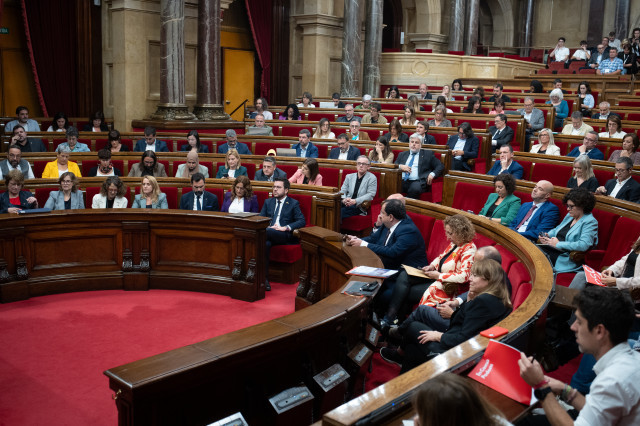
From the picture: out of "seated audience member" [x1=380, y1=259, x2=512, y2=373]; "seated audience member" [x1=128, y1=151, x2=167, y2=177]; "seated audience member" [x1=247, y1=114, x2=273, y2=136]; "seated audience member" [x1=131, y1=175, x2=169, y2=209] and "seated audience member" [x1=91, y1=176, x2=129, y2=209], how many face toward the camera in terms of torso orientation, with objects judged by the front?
4

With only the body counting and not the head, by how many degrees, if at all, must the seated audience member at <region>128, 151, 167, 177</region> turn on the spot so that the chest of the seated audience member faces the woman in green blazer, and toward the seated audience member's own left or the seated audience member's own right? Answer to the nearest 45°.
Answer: approximately 45° to the seated audience member's own left

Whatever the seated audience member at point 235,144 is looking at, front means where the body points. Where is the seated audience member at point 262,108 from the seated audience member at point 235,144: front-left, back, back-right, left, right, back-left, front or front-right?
back

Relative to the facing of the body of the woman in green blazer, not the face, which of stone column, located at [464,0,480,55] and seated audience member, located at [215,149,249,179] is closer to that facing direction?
the seated audience member

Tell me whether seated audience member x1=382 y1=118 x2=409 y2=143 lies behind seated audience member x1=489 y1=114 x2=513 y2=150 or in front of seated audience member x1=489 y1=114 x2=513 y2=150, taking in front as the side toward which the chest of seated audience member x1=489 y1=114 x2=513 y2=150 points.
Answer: in front

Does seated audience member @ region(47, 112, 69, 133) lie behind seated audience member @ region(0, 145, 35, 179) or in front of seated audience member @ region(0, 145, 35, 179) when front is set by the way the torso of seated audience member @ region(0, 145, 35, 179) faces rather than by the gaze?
behind

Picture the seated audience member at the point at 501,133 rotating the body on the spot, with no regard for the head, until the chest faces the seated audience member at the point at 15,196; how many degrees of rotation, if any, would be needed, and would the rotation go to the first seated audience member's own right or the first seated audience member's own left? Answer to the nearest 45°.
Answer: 0° — they already face them

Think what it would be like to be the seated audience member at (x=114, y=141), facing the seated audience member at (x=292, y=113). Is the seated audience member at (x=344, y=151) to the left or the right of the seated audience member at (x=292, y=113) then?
right

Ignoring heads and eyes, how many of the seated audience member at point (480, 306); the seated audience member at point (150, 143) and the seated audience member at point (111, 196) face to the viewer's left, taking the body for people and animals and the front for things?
1

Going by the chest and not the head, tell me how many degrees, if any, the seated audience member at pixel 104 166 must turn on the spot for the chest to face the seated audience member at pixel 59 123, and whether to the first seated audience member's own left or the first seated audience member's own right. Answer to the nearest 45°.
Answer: approximately 180°
